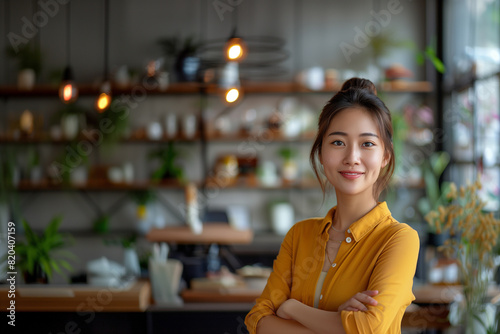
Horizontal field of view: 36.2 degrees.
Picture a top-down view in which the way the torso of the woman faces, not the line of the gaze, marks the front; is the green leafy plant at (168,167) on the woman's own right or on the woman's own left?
on the woman's own right

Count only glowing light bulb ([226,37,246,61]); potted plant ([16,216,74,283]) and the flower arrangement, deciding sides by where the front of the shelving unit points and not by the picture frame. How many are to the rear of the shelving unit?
0

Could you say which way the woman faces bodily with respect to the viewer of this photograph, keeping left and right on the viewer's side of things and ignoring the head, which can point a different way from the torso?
facing the viewer and to the left of the viewer

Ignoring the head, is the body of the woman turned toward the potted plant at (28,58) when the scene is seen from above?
no

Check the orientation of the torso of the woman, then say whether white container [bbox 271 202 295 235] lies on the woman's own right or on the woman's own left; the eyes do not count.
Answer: on the woman's own right

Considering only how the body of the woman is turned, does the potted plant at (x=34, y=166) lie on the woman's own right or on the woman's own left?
on the woman's own right

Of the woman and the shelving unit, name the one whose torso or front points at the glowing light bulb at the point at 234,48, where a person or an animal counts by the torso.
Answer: the shelving unit

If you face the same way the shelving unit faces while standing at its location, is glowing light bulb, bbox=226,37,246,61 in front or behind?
in front

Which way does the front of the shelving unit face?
toward the camera

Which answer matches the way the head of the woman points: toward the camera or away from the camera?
toward the camera

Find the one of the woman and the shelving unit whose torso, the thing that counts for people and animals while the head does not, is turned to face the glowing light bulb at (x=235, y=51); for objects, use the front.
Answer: the shelving unit

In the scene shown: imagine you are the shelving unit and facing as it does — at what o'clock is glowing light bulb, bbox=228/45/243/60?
The glowing light bulb is roughly at 12 o'clock from the shelving unit.

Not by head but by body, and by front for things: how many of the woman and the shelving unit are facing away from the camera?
0

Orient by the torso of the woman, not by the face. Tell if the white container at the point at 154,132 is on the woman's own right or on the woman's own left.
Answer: on the woman's own right

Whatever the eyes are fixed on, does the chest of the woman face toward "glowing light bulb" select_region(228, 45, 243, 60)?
no

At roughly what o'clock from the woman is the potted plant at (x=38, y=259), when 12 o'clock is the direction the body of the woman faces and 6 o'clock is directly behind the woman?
The potted plant is roughly at 3 o'clock from the woman.

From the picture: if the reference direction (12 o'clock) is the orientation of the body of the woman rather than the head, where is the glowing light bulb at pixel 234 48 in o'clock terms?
The glowing light bulb is roughly at 4 o'clock from the woman.
